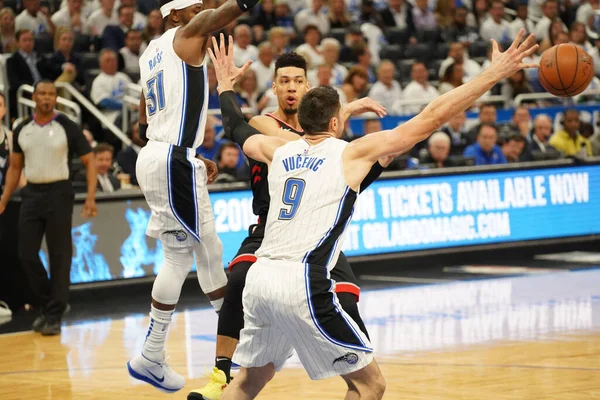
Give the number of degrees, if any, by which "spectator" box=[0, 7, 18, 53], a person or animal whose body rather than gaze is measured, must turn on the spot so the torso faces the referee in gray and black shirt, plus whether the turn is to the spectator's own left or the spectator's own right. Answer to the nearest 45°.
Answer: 0° — they already face them

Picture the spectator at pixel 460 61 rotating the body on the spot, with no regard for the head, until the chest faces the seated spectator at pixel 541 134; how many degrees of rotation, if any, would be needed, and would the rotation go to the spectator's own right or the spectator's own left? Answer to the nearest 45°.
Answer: approximately 45° to the spectator's own left

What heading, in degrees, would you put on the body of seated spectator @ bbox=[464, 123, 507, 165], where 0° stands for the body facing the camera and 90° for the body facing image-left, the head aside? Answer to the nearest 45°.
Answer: approximately 0°

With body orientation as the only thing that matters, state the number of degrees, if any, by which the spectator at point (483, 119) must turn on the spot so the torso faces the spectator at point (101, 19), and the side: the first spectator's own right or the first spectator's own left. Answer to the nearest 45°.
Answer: approximately 90° to the first spectator's own right

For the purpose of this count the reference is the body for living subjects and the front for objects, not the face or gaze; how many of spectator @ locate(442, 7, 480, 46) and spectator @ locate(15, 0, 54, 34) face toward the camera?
2

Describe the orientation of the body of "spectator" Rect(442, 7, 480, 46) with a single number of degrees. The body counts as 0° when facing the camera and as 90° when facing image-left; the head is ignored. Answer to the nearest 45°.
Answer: approximately 0°

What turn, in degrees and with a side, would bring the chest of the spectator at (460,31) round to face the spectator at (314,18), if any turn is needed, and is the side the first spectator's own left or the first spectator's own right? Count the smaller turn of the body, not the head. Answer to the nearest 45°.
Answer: approximately 45° to the first spectator's own right

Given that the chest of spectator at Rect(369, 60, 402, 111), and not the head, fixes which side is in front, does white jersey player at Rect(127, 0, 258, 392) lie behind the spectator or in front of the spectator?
in front

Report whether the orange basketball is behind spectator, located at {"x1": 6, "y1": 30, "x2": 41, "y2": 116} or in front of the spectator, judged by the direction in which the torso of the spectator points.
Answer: in front

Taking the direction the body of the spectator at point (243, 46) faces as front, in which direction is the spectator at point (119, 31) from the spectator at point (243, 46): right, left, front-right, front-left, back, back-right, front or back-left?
right
